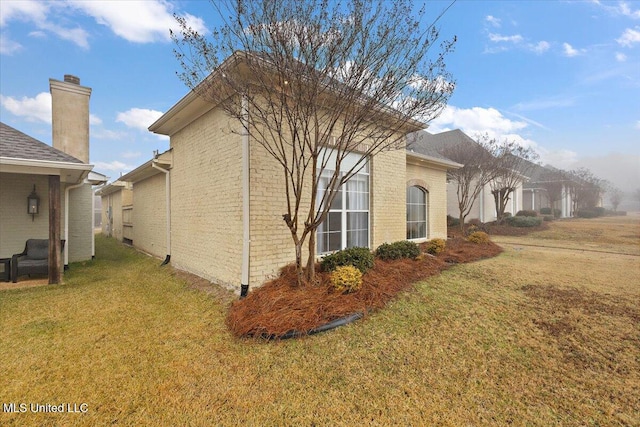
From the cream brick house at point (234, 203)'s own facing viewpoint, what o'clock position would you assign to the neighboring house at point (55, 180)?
the neighboring house at point (55, 180) is roughly at 5 o'clock from the cream brick house at point (234, 203).

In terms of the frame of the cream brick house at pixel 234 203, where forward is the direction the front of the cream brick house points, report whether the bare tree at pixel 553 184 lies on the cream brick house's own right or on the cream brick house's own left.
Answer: on the cream brick house's own left

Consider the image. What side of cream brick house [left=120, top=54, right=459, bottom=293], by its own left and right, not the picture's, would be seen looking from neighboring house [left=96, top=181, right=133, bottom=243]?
back

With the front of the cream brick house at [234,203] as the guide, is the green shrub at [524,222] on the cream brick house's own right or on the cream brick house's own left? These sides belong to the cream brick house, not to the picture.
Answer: on the cream brick house's own left

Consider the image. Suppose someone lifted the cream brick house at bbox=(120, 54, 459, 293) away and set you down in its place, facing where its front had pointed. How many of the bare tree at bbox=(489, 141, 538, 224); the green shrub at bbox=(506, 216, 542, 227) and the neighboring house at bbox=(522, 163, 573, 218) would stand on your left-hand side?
3

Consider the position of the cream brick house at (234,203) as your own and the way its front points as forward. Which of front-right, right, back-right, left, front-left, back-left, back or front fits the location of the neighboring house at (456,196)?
left

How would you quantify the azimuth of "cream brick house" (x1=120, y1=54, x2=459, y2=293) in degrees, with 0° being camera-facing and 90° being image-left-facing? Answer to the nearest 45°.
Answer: approximately 315°
